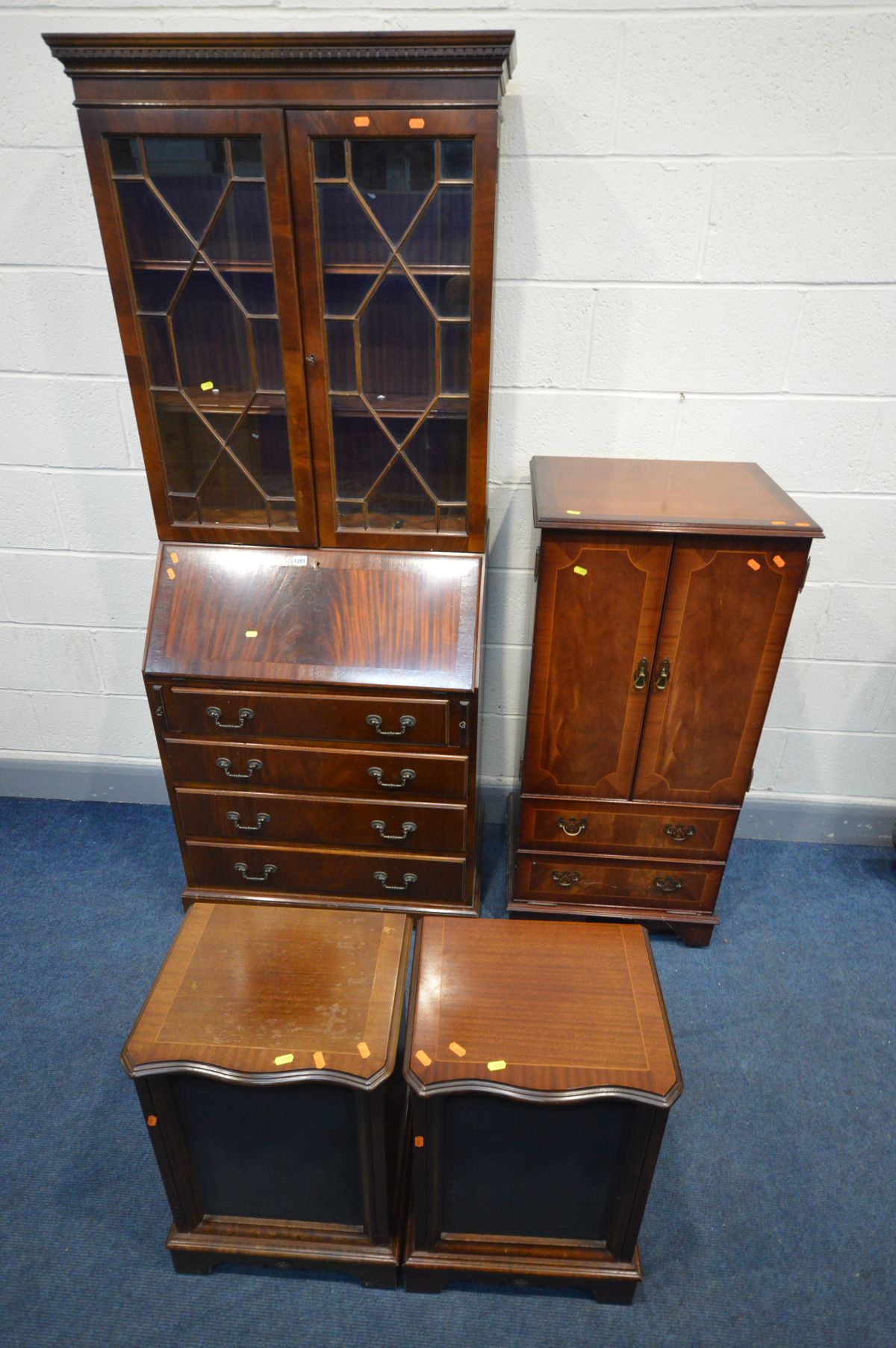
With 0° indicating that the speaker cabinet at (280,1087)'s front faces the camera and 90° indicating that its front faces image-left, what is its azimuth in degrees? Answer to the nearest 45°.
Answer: approximately 0°

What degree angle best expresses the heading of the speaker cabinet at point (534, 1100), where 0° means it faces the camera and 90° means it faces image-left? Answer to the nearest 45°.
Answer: approximately 0°

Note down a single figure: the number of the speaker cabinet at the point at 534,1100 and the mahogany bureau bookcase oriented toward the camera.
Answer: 2

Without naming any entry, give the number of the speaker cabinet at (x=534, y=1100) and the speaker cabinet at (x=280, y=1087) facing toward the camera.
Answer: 2

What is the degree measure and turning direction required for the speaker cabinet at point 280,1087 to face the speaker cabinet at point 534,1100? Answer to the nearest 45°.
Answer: approximately 45° to its left

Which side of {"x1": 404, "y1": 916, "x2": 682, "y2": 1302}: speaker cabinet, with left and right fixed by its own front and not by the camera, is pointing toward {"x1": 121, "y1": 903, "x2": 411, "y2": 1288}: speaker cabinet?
right
